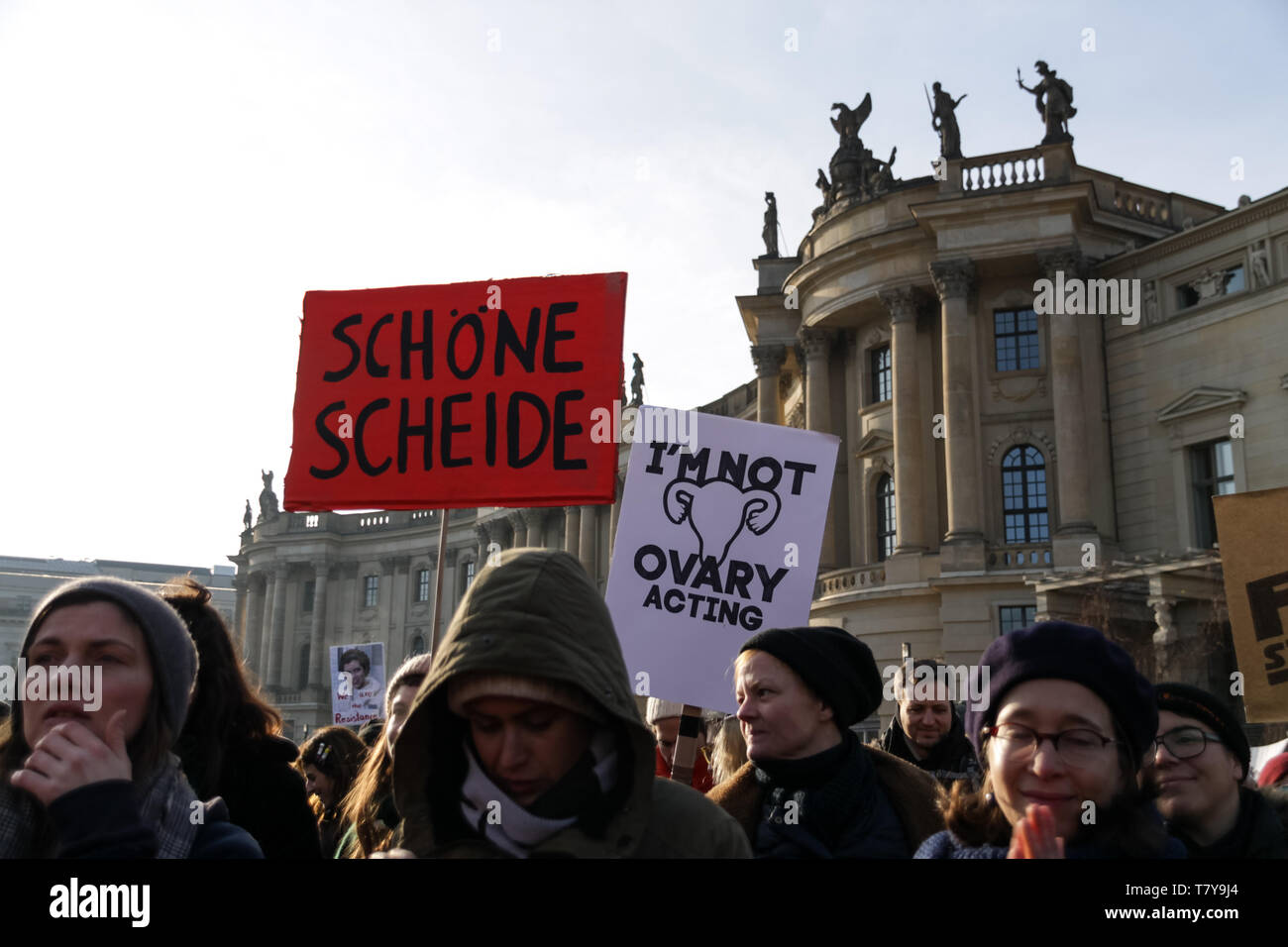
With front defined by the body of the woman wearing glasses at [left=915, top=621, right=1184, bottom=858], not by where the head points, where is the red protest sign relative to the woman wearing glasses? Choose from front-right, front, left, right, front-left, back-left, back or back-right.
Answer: back-right

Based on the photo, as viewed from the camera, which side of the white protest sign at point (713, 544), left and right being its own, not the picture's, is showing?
front

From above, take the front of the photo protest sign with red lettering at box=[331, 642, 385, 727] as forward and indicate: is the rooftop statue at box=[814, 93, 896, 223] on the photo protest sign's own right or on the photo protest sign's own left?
on the photo protest sign's own left

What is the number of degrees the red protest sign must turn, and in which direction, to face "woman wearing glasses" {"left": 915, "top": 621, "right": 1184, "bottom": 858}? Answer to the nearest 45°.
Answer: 0° — it already faces them

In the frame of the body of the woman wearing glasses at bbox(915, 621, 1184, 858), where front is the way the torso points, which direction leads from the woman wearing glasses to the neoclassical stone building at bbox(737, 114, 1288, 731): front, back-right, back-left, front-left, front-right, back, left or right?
back

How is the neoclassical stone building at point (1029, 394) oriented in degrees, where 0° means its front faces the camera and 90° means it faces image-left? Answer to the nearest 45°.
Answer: approximately 45°

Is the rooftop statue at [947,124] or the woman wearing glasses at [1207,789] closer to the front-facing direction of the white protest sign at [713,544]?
the woman wearing glasses

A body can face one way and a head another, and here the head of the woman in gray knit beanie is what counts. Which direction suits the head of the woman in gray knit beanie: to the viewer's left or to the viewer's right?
to the viewer's left

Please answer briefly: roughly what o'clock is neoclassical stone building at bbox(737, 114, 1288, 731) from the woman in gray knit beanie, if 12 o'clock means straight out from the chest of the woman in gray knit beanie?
The neoclassical stone building is roughly at 6 o'clock from the woman in gray knit beanie.

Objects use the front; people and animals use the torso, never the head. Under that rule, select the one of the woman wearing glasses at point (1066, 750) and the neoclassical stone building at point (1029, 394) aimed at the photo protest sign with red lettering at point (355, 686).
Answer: the neoclassical stone building

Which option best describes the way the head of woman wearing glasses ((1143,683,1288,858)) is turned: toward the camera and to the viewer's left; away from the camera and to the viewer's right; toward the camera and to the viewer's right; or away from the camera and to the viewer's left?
toward the camera and to the viewer's left

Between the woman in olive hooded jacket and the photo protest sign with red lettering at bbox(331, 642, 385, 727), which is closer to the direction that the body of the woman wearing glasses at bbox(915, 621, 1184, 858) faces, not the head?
the woman in olive hooded jacket

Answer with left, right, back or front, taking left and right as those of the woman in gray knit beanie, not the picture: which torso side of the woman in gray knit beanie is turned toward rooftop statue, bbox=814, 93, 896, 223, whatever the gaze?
back

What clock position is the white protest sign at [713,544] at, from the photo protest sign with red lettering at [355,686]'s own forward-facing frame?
The white protest sign is roughly at 12 o'clock from the photo protest sign with red lettering.

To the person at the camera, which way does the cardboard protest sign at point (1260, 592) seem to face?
facing the viewer

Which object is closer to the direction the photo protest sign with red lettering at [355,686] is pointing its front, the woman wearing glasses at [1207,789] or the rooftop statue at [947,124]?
the woman wearing glasses

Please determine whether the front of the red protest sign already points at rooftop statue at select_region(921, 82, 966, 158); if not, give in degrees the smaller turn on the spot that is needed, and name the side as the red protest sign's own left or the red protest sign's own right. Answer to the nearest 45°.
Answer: approximately 135° to the red protest sign's own left

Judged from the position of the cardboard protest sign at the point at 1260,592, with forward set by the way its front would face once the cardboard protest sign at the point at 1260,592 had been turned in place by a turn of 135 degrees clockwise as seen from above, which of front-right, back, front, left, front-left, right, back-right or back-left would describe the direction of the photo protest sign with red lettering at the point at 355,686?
front

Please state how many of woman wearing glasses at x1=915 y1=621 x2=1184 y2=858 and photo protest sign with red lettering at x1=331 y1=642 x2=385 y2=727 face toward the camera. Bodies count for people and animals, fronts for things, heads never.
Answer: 2

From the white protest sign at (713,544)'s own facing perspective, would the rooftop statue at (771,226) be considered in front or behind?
behind
